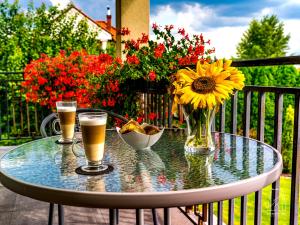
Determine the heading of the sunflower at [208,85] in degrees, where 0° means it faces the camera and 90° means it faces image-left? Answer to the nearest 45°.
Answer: approximately 0°

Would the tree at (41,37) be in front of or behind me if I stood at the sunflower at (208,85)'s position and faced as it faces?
behind

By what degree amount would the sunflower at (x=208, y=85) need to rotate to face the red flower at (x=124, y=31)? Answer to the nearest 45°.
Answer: approximately 180°

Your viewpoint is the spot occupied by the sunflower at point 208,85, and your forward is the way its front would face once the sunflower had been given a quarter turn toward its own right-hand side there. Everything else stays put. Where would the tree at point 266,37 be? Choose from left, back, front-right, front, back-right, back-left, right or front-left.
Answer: right

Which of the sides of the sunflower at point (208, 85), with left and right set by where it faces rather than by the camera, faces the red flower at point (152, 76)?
back

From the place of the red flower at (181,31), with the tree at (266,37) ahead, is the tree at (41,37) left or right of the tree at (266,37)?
left

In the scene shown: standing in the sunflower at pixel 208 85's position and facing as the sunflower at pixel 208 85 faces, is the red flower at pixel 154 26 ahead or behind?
behind

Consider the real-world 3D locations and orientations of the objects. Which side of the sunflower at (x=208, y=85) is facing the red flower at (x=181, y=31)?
back

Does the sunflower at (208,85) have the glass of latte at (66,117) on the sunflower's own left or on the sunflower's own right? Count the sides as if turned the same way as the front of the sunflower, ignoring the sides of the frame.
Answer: on the sunflower's own right
